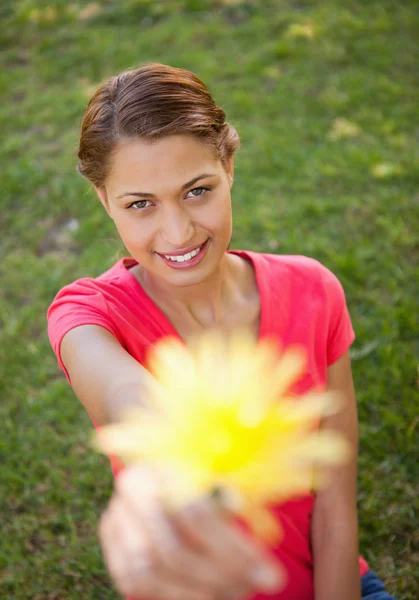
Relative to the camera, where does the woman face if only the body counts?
toward the camera

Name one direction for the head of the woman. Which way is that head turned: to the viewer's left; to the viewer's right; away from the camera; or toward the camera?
toward the camera
